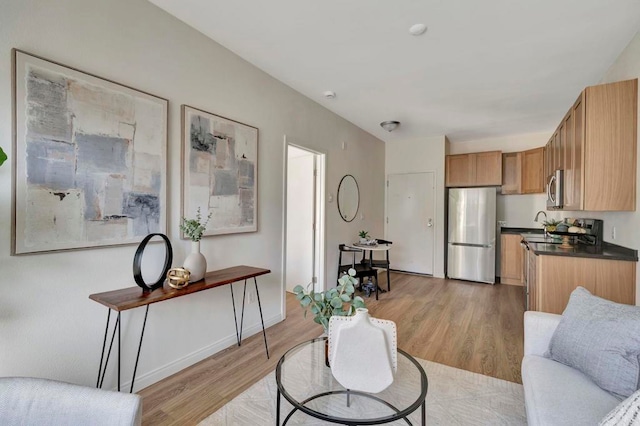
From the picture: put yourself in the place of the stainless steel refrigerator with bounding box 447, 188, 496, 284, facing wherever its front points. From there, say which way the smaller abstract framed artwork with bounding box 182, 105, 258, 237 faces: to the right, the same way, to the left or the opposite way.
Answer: to the left

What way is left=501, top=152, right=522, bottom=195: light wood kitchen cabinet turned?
toward the camera

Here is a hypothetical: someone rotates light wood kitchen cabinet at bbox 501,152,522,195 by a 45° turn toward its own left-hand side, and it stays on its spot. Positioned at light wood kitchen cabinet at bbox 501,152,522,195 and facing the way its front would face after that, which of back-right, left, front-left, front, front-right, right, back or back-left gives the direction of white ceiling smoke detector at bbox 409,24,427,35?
front-right

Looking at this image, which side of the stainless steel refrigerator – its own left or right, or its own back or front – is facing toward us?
front

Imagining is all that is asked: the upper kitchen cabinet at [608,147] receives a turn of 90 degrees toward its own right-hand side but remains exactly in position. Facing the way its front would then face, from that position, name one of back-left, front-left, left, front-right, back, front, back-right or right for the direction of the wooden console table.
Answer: back-left

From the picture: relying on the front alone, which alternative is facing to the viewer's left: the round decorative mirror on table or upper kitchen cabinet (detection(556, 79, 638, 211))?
the upper kitchen cabinet

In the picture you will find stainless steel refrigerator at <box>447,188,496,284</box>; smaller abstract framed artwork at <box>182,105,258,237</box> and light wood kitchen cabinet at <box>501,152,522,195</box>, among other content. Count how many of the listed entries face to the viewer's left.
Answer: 0

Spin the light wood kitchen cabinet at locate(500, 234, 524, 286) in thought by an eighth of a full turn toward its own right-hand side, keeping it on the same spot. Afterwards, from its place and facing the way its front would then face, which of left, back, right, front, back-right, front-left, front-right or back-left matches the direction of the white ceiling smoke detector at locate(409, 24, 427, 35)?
front-left

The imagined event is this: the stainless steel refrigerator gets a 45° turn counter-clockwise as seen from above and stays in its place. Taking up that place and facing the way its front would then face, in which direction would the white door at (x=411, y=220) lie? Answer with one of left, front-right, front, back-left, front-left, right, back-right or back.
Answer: back-right

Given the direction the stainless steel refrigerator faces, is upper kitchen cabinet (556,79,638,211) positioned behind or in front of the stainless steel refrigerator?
in front

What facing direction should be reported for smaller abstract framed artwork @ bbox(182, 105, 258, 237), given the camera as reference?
facing the viewer and to the right of the viewer

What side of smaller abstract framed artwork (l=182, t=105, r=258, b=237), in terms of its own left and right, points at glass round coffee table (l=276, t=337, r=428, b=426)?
front

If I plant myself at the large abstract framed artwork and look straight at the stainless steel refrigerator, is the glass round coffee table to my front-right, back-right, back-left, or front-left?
front-right

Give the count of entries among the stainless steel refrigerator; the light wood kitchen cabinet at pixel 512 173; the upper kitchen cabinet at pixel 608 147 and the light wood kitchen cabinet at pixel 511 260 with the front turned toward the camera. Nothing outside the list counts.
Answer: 3

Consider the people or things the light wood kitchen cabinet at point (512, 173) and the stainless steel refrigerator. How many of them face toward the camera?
2

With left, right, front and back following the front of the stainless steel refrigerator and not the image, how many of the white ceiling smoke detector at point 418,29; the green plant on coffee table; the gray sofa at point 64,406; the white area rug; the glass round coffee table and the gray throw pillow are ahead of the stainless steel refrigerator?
6

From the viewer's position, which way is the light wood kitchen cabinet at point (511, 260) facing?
facing the viewer

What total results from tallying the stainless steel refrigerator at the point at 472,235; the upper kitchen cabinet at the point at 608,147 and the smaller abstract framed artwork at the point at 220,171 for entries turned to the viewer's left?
1

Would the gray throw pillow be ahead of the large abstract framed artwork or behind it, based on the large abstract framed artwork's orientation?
ahead
